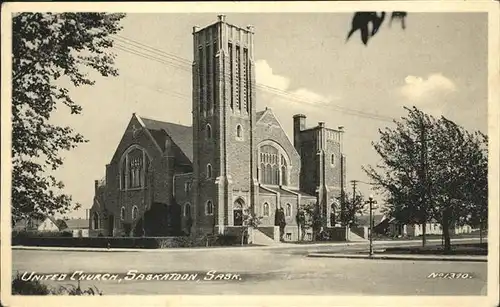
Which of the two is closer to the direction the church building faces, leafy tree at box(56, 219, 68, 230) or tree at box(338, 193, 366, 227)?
the tree

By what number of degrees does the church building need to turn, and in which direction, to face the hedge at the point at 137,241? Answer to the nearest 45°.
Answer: approximately 90° to its right

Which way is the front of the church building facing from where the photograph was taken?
facing the viewer and to the right of the viewer

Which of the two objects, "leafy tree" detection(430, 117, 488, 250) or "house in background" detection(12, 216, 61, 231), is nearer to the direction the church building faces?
the leafy tree

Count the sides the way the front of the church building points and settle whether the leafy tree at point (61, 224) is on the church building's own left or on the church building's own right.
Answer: on the church building's own right

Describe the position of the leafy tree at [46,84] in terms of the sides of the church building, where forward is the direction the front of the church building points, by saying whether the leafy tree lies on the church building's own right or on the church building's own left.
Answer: on the church building's own right

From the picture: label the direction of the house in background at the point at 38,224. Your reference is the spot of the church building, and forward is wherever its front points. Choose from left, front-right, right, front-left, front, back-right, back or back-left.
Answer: right
